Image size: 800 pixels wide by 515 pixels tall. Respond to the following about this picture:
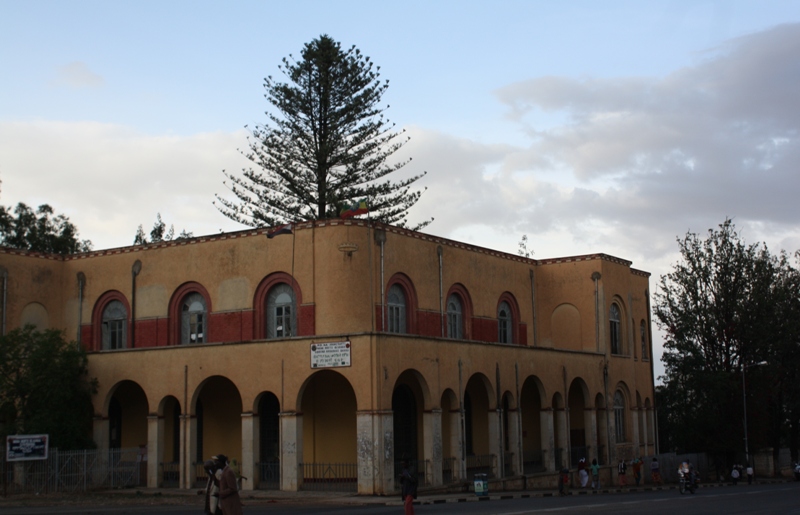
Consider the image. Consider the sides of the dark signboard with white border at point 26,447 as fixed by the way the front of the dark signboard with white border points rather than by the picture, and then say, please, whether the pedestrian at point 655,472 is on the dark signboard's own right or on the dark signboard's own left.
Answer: on the dark signboard's own left

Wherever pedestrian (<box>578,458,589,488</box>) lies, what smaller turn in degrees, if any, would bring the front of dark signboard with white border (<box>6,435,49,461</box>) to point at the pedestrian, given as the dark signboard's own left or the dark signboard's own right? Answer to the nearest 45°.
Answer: approximately 90° to the dark signboard's own left

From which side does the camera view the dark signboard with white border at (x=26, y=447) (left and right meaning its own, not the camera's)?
front

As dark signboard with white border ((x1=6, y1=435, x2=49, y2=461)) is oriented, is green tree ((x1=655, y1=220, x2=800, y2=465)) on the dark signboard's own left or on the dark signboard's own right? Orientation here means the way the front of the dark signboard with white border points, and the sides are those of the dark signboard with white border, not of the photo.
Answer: on the dark signboard's own left

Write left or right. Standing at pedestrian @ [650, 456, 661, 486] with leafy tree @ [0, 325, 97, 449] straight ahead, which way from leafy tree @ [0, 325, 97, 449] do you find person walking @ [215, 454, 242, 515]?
left

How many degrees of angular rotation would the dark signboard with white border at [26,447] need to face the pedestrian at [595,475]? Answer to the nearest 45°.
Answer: approximately 90° to its left

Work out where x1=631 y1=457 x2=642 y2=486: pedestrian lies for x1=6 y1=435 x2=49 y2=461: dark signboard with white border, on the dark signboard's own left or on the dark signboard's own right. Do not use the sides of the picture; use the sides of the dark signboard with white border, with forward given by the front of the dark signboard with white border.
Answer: on the dark signboard's own left

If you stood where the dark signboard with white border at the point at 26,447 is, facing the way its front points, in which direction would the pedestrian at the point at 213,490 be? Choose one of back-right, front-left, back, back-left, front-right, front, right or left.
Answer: front
